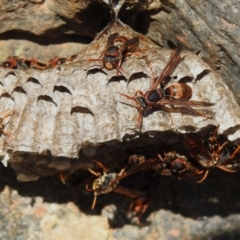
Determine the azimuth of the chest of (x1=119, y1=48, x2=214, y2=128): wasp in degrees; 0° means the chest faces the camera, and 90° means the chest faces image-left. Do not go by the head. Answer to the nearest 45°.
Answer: approximately 90°
